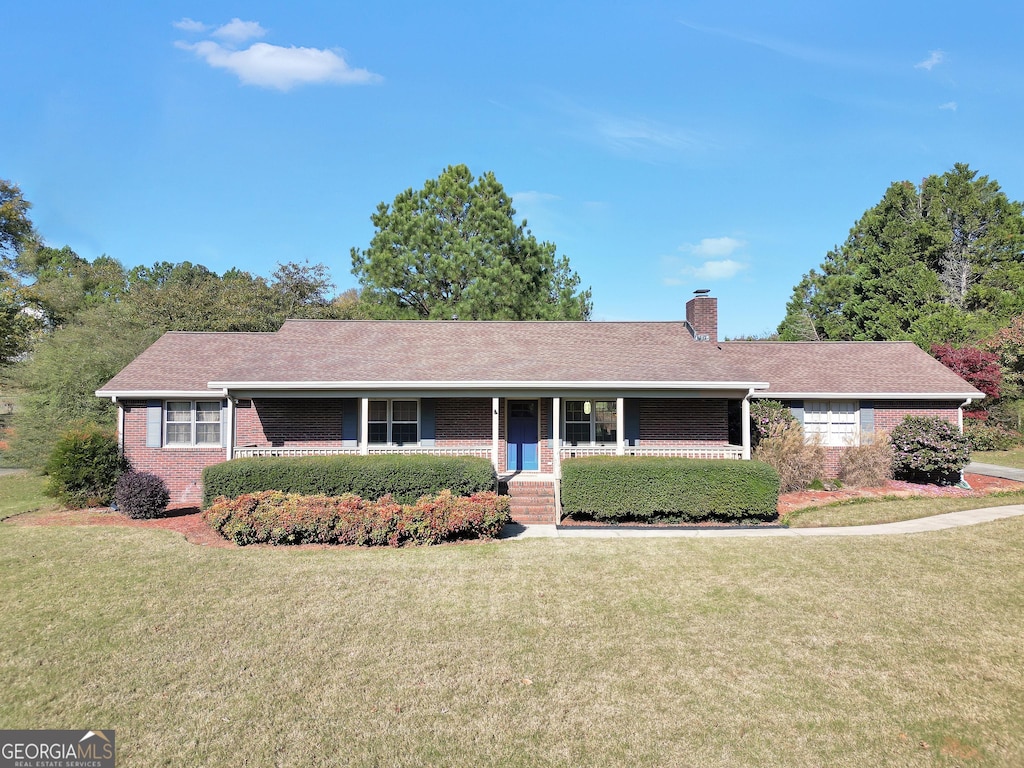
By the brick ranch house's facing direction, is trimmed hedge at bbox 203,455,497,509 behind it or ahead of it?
ahead

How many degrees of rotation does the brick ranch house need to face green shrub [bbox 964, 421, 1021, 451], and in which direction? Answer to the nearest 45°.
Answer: approximately 135° to its left

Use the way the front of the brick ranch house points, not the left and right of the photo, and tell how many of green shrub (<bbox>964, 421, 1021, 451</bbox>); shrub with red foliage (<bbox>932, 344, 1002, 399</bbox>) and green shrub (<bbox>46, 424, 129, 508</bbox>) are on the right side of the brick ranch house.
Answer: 1

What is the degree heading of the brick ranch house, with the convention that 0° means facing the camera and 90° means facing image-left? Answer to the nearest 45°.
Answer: approximately 0°

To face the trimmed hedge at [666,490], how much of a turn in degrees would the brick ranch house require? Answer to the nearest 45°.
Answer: approximately 45° to its left

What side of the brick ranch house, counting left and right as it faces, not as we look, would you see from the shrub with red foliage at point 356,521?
front

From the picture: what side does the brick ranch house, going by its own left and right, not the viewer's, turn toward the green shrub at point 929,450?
left

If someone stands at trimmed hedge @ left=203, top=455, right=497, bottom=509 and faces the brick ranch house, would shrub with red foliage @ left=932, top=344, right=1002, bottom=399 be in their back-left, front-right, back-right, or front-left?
front-right

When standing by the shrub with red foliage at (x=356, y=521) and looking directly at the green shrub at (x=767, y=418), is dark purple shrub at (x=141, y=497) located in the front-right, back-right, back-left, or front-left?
back-left

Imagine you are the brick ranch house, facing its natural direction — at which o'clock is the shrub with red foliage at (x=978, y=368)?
The shrub with red foliage is roughly at 8 o'clock from the brick ranch house.

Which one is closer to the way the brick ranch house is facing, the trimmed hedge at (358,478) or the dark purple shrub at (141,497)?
the trimmed hedge
